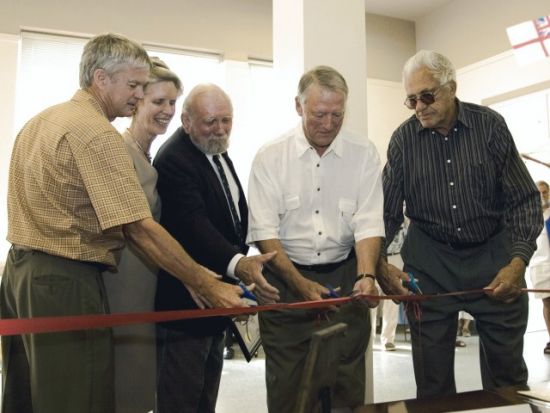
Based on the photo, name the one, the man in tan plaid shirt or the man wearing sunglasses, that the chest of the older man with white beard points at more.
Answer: the man wearing sunglasses

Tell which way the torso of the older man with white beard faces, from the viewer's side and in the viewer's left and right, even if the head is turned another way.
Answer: facing the viewer and to the right of the viewer

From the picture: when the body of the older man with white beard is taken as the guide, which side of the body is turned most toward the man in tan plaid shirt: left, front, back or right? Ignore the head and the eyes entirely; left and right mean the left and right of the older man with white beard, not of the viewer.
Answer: right

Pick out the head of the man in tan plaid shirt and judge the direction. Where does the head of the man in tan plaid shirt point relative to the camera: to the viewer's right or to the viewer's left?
to the viewer's right

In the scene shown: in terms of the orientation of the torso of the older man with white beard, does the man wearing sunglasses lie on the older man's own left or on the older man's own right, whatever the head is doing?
on the older man's own left

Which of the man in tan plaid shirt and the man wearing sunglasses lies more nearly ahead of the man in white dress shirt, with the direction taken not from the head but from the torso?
the man in tan plaid shirt

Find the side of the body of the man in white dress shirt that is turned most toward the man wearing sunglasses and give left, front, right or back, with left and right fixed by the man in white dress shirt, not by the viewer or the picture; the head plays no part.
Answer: left
